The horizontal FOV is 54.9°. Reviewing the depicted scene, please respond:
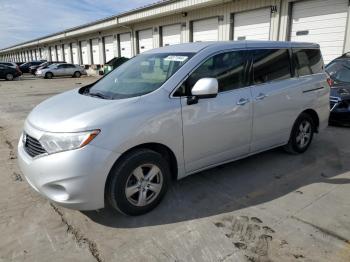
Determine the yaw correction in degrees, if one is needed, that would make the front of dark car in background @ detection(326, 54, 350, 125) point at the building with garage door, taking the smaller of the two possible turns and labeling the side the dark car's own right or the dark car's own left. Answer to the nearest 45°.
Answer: approximately 90° to the dark car's own right

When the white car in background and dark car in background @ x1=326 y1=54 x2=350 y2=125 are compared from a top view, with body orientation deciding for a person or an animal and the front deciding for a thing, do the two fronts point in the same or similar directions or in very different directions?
same or similar directions

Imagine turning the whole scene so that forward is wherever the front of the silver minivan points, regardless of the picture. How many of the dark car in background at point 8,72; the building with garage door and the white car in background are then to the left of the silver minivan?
0

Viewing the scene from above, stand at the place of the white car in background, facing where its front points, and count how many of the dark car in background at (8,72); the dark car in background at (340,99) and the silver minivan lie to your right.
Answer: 0

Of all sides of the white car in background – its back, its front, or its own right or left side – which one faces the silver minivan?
left

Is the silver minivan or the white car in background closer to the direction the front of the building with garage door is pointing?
the silver minivan

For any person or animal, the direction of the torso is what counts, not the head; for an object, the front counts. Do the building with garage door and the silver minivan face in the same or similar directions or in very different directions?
same or similar directions

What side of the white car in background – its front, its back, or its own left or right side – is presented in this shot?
left

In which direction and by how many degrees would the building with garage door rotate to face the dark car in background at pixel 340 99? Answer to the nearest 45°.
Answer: approximately 45° to its left

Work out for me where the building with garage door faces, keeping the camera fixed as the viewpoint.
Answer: facing the viewer and to the left of the viewer

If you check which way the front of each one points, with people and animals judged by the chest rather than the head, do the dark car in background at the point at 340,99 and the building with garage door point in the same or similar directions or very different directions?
same or similar directions

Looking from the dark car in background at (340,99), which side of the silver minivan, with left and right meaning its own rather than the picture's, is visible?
back

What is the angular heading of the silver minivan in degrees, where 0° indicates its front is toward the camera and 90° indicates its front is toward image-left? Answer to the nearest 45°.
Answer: approximately 45°

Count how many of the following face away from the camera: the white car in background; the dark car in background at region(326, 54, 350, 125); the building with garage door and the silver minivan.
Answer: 0

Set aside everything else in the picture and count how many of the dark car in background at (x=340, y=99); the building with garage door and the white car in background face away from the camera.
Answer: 0

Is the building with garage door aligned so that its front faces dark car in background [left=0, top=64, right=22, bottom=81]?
no
